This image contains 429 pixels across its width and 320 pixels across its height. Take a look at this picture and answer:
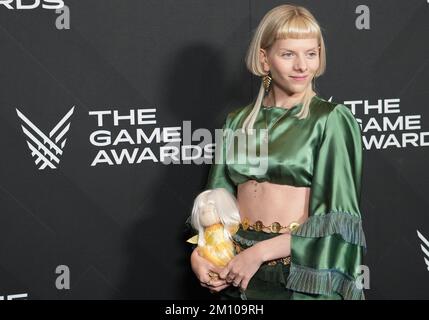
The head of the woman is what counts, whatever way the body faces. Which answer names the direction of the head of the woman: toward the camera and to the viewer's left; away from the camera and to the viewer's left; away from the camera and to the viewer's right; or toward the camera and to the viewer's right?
toward the camera and to the viewer's right

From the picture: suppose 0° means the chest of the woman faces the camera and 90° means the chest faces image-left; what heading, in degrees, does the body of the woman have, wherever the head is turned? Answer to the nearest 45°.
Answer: approximately 45°
